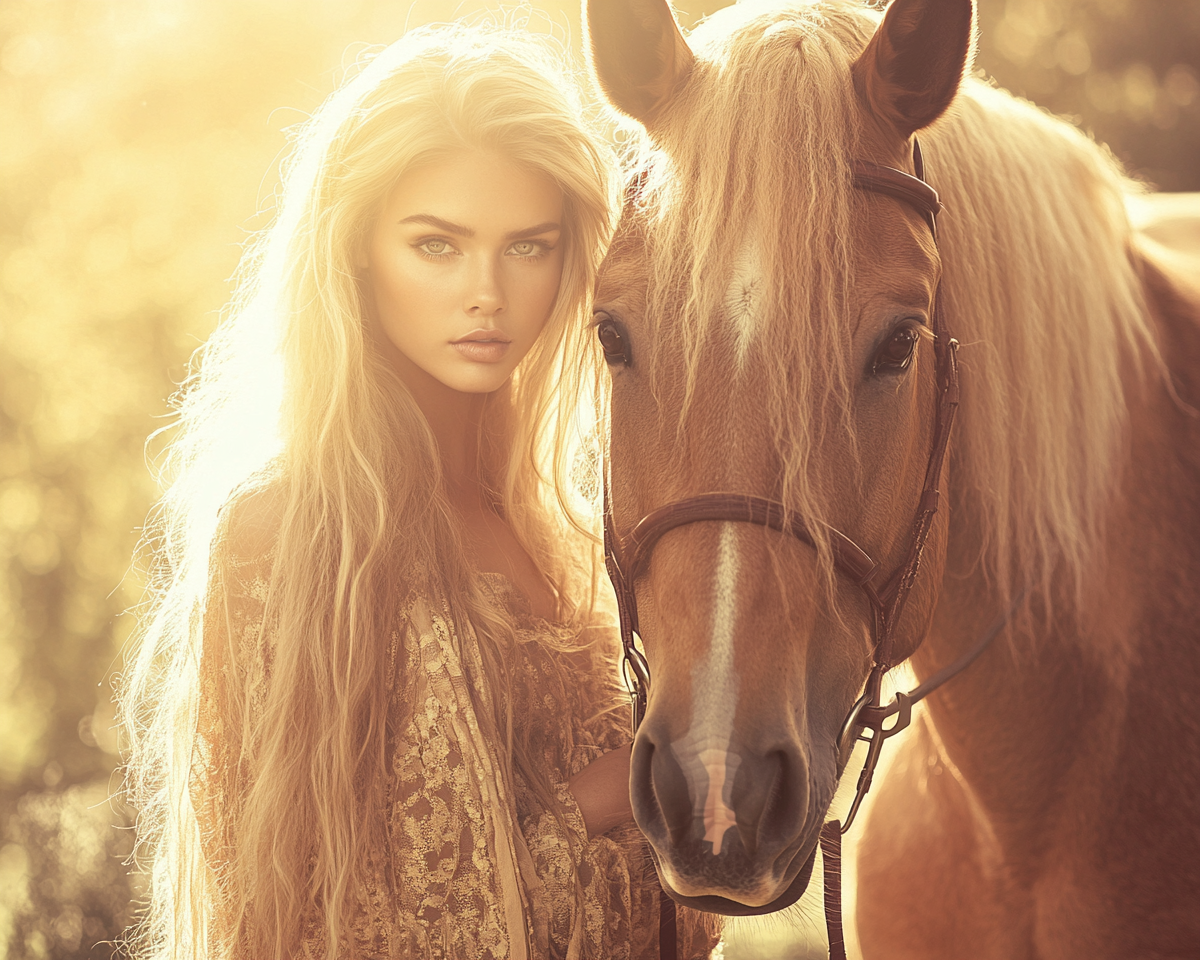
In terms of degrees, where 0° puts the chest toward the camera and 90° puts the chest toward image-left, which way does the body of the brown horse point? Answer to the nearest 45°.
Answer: approximately 45°

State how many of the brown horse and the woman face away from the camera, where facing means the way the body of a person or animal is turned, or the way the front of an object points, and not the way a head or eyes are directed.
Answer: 0

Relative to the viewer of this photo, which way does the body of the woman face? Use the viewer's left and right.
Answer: facing the viewer and to the right of the viewer
